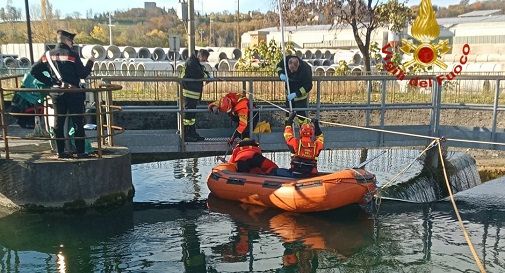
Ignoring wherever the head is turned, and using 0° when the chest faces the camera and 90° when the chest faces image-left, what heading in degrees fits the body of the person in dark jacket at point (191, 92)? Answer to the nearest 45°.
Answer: approximately 270°

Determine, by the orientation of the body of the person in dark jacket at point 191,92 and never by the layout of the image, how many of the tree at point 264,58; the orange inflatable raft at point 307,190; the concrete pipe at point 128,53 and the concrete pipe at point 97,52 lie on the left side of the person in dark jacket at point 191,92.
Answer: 3

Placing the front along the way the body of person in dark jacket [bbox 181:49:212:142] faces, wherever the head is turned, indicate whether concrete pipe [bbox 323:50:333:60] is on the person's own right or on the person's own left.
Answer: on the person's own left

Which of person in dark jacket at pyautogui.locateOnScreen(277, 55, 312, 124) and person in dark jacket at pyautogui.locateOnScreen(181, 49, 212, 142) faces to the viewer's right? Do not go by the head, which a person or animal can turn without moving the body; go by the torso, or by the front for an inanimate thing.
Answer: person in dark jacket at pyautogui.locateOnScreen(181, 49, 212, 142)

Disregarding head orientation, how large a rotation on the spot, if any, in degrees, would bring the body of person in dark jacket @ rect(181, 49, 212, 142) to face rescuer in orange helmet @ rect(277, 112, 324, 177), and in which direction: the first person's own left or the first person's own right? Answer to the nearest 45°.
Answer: approximately 45° to the first person's own right

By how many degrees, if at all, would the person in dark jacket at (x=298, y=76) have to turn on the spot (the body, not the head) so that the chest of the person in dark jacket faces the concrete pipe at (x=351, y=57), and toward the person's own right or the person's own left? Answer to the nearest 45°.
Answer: approximately 135° to the person's own right

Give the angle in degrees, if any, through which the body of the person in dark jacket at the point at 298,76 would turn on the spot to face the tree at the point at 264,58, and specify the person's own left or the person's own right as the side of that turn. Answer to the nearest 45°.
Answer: approximately 135° to the person's own right

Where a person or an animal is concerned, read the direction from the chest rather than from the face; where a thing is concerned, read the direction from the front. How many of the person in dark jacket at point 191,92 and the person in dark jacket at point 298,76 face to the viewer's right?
1

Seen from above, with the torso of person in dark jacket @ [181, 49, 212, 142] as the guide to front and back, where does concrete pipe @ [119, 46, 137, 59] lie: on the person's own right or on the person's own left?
on the person's own left

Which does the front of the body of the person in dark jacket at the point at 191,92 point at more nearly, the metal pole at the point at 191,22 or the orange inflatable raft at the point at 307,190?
the orange inflatable raft

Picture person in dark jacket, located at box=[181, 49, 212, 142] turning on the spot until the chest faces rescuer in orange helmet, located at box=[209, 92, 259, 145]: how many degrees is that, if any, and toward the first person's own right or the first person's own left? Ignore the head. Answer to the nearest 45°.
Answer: approximately 45° to the first person's own right

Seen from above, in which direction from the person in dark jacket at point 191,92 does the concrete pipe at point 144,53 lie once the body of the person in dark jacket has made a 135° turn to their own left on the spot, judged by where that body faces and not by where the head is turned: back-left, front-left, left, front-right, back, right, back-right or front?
front-right

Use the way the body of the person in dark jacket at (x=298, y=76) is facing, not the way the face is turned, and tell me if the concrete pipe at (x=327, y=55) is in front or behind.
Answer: behind

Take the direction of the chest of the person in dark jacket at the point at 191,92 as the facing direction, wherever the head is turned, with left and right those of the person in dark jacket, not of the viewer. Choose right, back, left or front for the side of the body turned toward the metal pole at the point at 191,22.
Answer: left

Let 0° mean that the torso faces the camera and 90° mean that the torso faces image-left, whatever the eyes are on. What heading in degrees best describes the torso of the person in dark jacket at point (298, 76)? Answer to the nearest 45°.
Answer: approximately 45°
